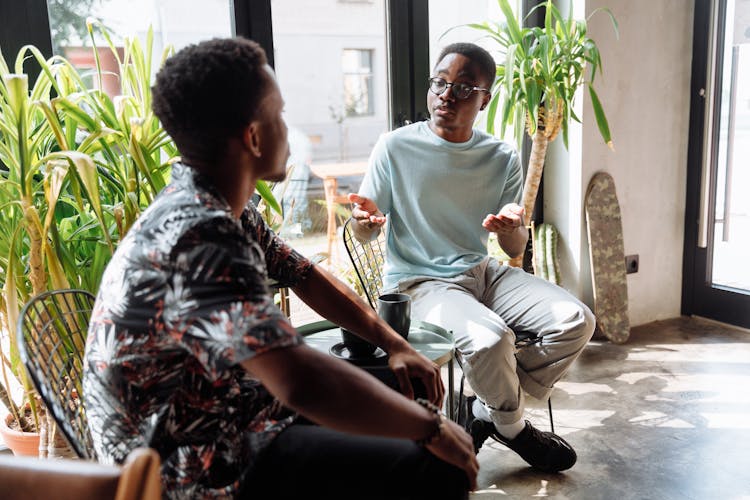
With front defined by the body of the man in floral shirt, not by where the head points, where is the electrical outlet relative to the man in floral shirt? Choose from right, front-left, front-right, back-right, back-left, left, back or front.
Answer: front-left

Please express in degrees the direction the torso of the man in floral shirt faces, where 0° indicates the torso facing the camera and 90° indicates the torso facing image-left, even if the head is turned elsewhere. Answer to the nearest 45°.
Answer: approximately 270°

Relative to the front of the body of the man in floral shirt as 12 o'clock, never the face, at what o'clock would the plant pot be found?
The plant pot is roughly at 8 o'clock from the man in floral shirt.

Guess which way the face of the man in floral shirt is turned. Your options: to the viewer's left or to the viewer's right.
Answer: to the viewer's right

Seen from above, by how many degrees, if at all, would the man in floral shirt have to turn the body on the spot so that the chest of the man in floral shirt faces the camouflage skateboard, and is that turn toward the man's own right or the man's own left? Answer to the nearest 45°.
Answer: approximately 45° to the man's own left

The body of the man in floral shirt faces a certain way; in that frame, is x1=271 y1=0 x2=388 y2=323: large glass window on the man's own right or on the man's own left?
on the man's own left
